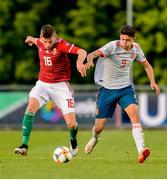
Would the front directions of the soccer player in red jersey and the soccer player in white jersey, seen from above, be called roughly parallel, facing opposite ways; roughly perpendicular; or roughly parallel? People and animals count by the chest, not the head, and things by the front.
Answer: roughly perpendicular

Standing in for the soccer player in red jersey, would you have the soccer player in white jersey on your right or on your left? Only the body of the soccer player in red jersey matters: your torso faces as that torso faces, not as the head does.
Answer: on your left
